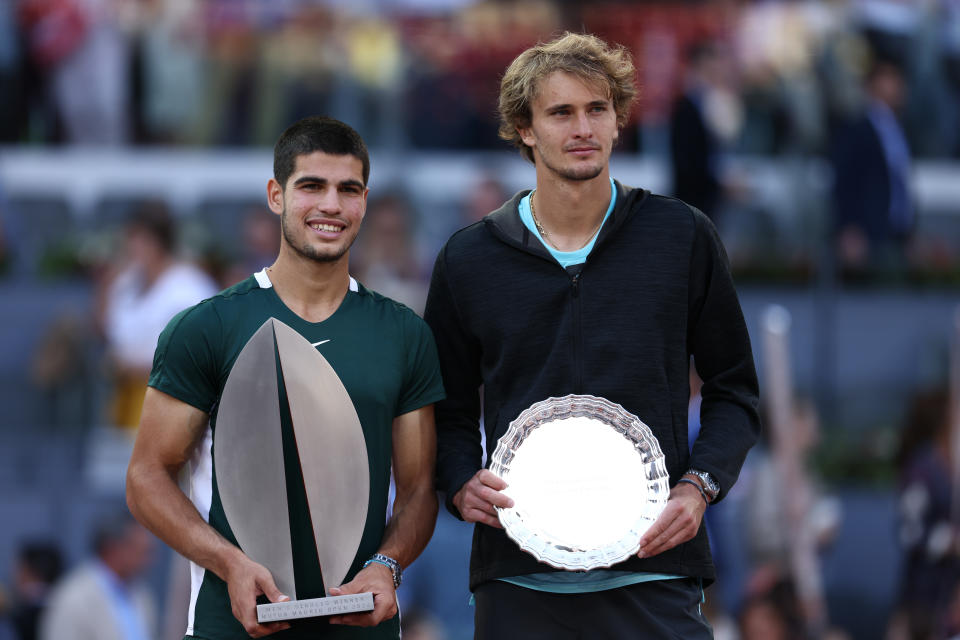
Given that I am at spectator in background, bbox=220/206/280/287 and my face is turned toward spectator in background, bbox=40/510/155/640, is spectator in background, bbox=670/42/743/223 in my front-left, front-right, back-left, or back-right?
back-left

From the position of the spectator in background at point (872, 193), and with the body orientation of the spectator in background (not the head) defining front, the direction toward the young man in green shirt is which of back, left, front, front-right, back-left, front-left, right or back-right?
front-right

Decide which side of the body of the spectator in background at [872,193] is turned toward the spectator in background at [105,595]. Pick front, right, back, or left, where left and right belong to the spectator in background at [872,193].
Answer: right

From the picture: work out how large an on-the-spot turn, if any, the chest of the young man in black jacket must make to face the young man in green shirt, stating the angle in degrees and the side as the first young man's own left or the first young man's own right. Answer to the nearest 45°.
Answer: approximately 90° to the first young man's own right

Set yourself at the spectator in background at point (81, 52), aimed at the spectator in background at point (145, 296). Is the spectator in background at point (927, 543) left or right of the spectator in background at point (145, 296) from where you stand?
left

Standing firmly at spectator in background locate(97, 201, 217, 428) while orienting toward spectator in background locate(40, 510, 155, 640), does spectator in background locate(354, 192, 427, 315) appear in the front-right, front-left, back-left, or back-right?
back-left

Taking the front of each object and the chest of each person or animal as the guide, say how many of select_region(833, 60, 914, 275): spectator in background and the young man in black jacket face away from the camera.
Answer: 0

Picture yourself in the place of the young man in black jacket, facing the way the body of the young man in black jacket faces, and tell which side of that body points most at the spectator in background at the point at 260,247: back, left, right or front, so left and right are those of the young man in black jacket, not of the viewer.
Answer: back

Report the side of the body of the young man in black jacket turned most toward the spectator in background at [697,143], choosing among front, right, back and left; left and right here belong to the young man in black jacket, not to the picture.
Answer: back

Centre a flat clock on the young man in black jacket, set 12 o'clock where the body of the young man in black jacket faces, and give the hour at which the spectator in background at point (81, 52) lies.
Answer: The spectator in background is roughly at 5 o'clock from the young man in black jacket.

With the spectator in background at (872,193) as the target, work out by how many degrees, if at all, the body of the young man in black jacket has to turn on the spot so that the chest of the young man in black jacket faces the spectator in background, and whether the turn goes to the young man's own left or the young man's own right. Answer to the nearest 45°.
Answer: approximately 180°

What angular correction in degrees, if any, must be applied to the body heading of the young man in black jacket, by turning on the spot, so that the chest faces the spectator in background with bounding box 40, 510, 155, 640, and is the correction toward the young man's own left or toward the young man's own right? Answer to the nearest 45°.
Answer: approximately 135° to the young man's own right
